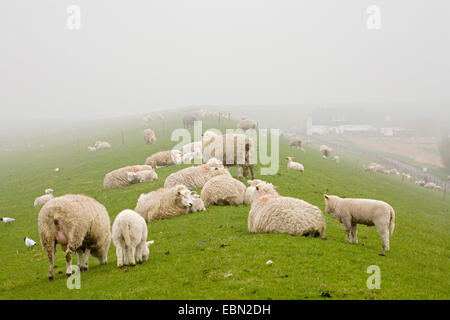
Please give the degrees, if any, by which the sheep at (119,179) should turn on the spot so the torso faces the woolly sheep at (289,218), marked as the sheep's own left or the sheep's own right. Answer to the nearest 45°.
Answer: approximately 90° to the sheep's own right

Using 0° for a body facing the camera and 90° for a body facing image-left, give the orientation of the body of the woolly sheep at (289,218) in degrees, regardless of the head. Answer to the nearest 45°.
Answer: approximately 135°

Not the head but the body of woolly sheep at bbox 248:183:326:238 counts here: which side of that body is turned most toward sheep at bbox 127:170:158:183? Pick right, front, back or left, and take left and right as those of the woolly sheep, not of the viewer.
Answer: front

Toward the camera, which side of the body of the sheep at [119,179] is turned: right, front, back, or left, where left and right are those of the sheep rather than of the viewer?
right

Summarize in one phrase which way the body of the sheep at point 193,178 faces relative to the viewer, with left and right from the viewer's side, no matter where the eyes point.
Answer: facing to the right of the viewer

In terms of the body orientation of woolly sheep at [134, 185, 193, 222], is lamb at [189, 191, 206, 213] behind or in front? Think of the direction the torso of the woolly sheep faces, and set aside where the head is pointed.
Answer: in front

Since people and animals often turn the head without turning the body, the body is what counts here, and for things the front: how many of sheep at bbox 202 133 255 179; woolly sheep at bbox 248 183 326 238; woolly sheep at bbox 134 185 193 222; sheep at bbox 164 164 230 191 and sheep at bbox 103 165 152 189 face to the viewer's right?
3
